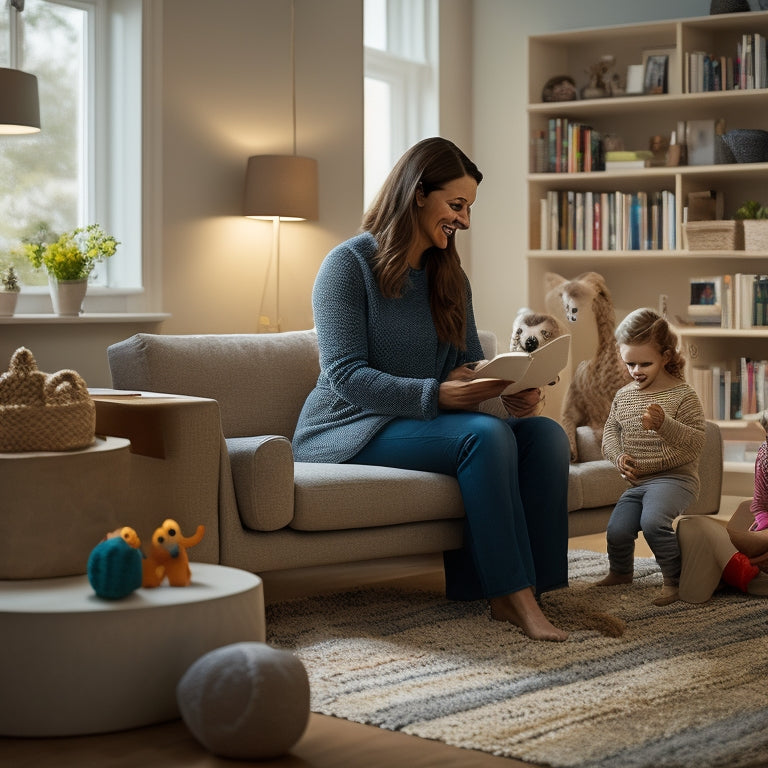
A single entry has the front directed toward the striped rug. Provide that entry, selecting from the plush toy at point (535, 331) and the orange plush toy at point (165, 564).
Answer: the plush toy

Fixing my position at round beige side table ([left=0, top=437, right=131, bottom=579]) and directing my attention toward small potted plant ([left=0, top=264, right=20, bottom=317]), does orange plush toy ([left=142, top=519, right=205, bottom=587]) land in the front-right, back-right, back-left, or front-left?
back-right

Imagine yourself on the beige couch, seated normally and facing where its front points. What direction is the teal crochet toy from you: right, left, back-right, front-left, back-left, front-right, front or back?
front-right

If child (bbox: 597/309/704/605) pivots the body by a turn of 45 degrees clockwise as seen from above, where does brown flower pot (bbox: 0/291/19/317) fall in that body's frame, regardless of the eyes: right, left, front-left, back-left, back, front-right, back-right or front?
front

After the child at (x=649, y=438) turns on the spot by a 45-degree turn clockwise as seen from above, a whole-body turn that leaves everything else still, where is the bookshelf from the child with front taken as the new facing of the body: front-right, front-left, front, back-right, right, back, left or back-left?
right

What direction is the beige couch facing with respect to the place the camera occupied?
facing the viewer and to the right of the viewer

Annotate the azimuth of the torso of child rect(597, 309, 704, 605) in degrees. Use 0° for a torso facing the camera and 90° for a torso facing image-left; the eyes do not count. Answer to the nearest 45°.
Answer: approximately 45°
